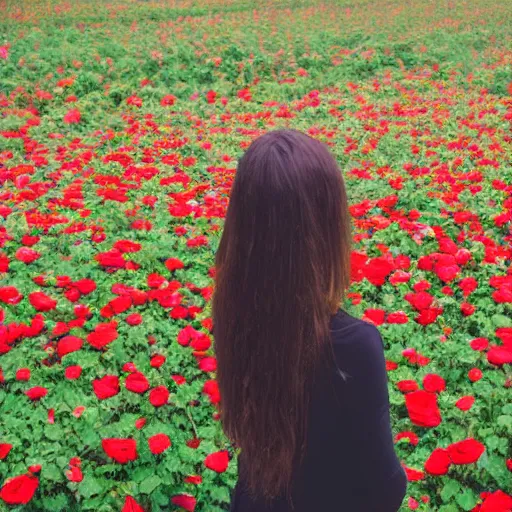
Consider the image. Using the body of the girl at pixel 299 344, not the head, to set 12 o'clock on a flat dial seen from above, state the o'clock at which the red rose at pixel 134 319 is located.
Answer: The red rose is roughly at 11 o'clock from the girl.

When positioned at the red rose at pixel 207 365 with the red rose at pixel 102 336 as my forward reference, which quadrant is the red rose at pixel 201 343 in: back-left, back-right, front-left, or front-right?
front-right

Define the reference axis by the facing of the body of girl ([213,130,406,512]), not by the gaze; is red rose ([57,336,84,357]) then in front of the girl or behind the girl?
in front

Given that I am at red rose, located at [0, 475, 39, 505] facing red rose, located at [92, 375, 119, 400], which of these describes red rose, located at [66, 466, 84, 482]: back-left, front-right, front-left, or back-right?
front-right

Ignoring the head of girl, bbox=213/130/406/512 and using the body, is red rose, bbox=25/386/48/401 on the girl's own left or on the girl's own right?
on the girl's own left

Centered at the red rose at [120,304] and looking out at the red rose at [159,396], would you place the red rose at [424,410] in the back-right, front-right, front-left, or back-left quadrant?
front-left

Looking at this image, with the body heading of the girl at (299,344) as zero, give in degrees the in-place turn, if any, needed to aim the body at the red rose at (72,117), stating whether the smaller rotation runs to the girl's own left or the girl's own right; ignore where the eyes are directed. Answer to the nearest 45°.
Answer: approximately 45° to the girl's own left

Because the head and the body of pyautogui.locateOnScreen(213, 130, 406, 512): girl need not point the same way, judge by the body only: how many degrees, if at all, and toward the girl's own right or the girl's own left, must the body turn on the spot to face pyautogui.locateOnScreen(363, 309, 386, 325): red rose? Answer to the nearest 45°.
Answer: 0° — they already face it

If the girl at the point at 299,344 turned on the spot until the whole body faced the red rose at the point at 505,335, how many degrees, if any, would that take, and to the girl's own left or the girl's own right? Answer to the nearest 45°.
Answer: approximately 45° to the girl's own right

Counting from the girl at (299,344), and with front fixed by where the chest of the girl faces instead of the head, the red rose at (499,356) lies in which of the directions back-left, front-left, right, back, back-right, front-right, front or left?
front-right

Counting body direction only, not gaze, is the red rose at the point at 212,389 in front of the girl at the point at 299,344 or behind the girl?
in front

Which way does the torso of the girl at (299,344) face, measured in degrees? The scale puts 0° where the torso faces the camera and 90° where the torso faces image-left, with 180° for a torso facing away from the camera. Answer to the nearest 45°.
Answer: approximately 180°
